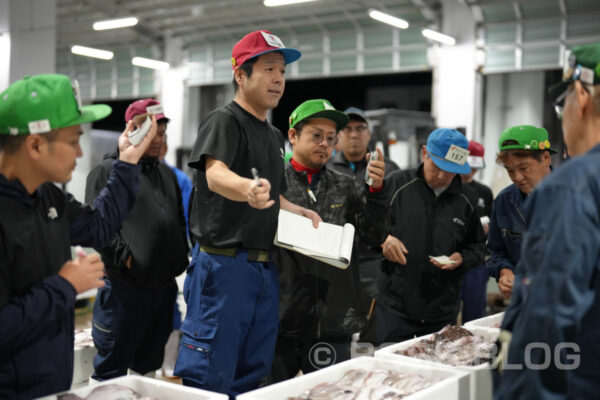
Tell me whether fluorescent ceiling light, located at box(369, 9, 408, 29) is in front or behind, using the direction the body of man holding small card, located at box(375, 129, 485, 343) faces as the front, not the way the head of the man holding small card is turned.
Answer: behind

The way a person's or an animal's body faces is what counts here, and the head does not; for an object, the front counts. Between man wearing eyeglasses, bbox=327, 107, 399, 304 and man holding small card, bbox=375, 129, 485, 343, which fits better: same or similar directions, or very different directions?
same or similar directions

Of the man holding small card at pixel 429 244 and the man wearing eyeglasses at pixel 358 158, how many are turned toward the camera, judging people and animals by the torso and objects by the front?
2

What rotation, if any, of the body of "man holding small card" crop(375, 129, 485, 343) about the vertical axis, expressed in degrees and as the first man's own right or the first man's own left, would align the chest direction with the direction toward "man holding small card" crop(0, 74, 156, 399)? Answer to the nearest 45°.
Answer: approximately 45° to the first man's own right

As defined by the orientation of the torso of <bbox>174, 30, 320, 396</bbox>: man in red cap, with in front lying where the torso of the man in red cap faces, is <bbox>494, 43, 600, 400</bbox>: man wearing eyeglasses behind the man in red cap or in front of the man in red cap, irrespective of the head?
in front

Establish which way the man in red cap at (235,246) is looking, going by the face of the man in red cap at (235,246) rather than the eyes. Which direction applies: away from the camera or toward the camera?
toward the camera

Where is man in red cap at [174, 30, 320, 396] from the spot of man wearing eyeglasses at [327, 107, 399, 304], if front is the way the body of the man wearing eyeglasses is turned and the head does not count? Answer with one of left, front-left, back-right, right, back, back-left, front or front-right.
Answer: front

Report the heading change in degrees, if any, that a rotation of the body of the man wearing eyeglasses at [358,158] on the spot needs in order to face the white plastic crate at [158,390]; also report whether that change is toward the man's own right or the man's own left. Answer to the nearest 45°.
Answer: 0° — they already face it

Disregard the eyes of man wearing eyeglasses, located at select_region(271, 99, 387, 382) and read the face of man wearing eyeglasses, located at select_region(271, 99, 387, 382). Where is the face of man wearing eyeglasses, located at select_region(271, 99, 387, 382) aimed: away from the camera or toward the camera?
toward the camera

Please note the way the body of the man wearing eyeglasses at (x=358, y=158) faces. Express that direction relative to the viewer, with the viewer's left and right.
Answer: facing the viewer

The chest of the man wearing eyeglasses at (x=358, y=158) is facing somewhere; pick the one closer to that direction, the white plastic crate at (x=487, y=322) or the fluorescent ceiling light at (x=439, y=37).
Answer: the white plastic crate

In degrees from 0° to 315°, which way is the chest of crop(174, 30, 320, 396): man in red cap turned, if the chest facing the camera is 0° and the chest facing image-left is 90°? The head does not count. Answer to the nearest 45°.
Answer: approximately 315°

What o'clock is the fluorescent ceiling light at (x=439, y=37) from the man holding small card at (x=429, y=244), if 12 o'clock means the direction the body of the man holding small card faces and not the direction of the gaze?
The fluorescent ceiling light is roughly at 6 o'clock from the man holding small card.

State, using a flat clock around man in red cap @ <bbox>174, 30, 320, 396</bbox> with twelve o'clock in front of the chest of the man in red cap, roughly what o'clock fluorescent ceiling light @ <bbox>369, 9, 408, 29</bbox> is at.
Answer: The fluorescent ceiling light is roughly at 8 o'clock from the man in red cap.

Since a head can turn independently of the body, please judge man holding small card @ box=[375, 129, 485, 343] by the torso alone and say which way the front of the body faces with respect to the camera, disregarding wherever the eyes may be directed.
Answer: toward the camera

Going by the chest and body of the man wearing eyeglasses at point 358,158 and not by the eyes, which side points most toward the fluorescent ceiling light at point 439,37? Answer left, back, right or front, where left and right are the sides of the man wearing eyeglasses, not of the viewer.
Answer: back
